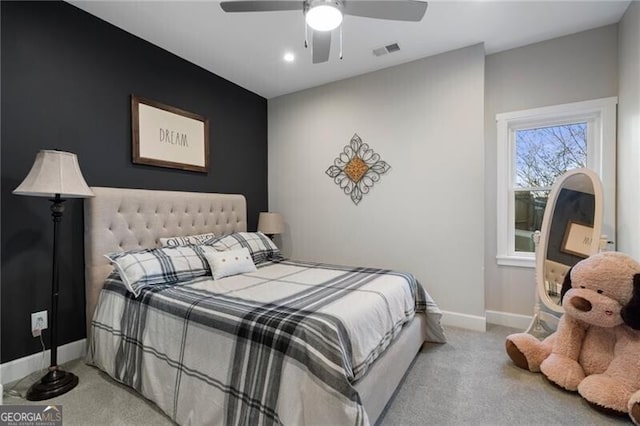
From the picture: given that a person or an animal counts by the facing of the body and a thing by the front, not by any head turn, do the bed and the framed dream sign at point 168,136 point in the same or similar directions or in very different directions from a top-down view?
same or similar directions

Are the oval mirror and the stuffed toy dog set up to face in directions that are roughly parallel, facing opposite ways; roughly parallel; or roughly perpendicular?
roughly parallel

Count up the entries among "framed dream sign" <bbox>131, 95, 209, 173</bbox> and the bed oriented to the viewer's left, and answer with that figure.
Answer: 0

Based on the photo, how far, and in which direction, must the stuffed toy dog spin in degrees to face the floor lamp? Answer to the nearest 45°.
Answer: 0° — it already faces it

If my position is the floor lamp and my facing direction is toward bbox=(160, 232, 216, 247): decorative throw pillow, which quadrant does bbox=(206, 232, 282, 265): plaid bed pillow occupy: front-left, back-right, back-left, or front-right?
front-right

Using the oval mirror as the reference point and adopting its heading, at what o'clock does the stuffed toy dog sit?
The stuffed toy dog is roughly at 10 o'clock from the oval mirror.

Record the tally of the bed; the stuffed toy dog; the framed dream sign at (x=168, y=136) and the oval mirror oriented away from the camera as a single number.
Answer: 0

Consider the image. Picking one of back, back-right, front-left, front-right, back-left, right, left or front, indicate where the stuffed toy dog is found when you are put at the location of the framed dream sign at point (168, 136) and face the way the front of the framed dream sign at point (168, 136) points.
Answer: front

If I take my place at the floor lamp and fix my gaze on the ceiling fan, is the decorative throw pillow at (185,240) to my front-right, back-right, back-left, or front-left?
front-left

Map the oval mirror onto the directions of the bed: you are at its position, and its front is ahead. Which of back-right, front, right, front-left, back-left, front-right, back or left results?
front-left

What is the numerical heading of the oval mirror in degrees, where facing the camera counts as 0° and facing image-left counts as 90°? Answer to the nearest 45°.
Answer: approximately 45°

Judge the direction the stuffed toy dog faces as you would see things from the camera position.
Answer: facing the viewer and to the left of the viewer
